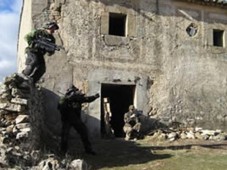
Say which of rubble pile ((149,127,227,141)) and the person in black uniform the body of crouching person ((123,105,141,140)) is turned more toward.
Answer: the person in black uniform

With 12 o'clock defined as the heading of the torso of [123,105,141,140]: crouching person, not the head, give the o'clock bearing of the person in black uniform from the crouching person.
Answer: The person in black uniform is roughly at 1 o'clock from the crouching person.

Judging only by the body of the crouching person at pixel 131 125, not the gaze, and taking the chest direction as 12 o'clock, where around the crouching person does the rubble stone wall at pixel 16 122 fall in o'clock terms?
The rubble stone wall is roughly at 1 o'clock from the crouching person.

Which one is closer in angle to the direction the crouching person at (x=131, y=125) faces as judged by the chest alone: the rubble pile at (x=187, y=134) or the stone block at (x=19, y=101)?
the stone block

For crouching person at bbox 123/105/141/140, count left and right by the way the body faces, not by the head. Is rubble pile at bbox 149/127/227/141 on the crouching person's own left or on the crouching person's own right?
on the crouching person's own left

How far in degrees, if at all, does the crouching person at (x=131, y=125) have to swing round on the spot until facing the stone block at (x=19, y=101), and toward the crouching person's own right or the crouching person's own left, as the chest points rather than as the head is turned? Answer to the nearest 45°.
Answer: approximately 45° to the crouching person's own right
